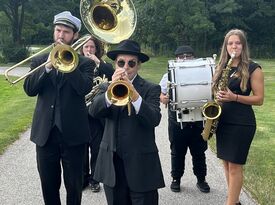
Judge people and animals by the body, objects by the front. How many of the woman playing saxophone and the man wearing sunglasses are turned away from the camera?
0

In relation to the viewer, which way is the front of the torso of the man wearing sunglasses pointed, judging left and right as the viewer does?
facing the viewer

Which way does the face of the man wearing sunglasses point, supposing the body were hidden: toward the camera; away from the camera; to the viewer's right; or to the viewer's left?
toward the camera

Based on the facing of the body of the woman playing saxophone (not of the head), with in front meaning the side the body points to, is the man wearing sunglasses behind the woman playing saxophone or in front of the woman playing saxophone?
in front

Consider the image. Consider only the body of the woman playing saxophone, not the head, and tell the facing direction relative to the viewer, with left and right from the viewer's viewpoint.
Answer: facing the viewer and to the left of the viewer

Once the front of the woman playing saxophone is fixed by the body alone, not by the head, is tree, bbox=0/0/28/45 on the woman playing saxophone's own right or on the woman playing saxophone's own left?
on the woman playing saxophone's own right

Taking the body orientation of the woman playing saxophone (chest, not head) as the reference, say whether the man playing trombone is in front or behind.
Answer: in front

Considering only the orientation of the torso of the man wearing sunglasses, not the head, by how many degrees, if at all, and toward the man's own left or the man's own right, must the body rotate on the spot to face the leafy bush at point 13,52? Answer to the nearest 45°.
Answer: approximately 180°

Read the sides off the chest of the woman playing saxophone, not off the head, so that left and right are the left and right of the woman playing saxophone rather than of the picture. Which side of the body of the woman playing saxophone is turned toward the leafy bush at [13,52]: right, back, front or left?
right

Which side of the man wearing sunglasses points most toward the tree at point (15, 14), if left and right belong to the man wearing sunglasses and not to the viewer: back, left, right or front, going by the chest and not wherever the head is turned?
back

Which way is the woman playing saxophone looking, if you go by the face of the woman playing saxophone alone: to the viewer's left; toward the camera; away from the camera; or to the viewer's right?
toward the camera
